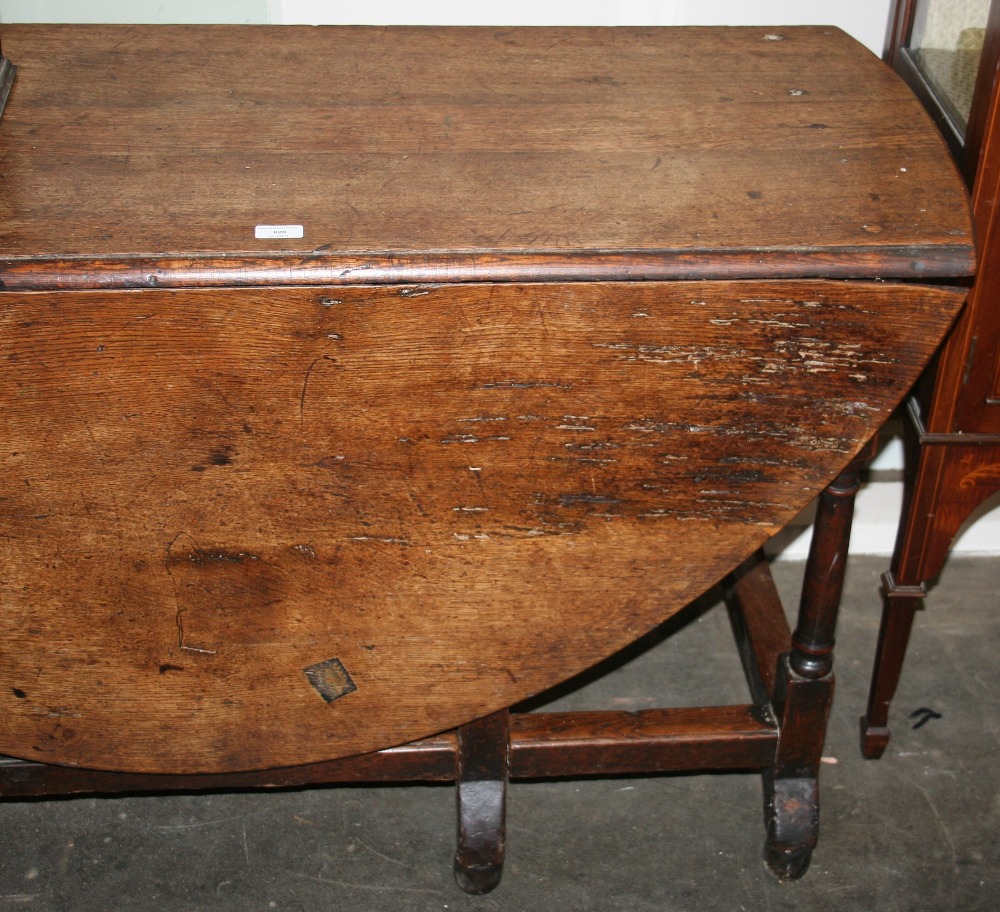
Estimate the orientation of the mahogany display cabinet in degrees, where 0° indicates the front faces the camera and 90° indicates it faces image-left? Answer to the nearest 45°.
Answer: approximately 0°

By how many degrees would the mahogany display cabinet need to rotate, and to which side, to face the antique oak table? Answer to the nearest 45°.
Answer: approximately 45° to its right
